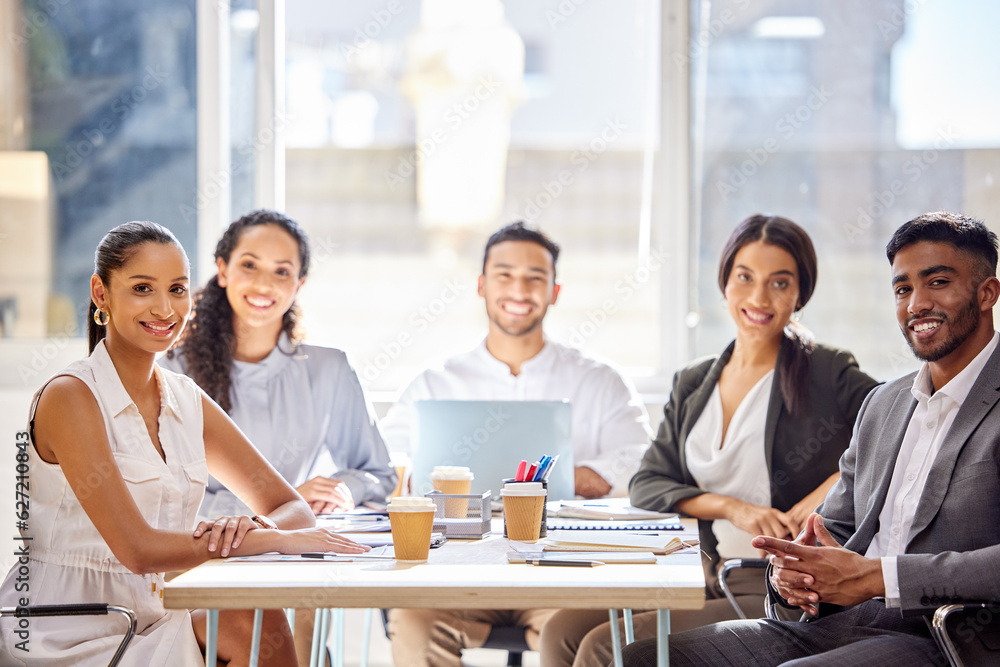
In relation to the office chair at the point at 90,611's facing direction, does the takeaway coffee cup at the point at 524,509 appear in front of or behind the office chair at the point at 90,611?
in front

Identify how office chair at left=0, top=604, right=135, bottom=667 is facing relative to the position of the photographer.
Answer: facing to the right of the viewer

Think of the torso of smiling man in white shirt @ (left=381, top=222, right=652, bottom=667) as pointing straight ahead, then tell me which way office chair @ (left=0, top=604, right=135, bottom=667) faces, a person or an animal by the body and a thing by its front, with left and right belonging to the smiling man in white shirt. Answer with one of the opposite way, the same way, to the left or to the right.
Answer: to the left

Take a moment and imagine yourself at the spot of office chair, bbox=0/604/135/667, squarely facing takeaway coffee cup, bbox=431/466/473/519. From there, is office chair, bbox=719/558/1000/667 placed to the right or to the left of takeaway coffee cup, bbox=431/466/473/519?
right

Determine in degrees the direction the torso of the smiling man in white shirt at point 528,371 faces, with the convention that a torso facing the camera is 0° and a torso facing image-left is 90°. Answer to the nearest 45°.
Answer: approximately 0°

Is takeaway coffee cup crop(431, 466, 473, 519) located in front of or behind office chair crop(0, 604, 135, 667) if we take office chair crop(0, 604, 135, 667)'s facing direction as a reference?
in front

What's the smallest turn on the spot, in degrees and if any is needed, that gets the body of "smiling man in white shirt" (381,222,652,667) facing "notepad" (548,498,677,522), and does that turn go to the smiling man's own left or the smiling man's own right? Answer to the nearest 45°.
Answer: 0° — they already face it

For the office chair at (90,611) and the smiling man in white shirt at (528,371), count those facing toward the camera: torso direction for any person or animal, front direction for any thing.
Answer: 1

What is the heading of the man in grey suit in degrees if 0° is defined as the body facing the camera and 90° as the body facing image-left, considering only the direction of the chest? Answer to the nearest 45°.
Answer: approximately 45°
